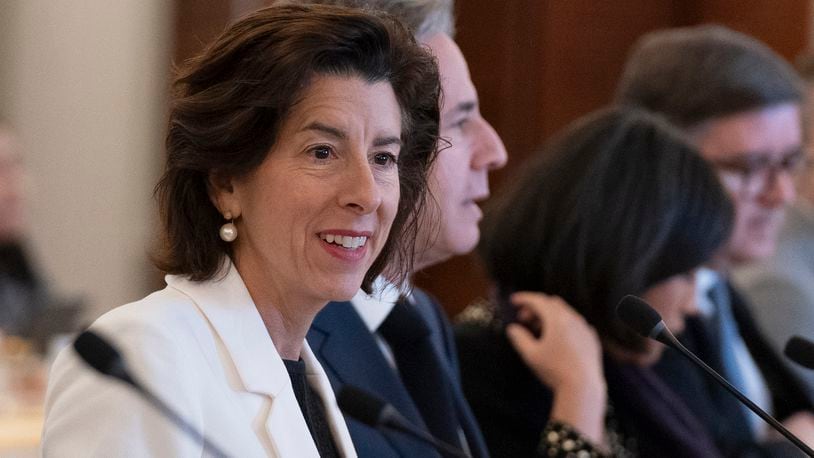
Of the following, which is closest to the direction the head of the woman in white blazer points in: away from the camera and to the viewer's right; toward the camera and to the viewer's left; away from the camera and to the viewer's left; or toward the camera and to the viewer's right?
toward the camera and to the viewer's right

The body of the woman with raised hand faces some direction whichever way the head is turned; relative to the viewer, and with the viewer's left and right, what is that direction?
facing to the right of the viewer

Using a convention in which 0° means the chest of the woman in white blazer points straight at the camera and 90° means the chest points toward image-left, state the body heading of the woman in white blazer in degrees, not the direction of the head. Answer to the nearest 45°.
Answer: approximately 315°

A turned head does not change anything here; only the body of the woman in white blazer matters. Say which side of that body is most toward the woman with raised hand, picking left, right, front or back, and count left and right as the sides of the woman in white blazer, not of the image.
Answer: left

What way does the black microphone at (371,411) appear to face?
to the viewer's left

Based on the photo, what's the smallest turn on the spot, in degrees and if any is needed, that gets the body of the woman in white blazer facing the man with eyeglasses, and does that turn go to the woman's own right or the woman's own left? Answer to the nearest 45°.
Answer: approximately 90° to the woman's own left

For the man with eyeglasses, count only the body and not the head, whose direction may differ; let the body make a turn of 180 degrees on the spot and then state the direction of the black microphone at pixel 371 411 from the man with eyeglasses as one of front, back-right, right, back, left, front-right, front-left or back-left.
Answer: back-left

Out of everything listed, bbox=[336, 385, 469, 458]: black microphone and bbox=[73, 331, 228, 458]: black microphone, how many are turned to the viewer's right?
0

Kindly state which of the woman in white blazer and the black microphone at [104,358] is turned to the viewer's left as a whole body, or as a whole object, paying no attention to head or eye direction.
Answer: the black microphone

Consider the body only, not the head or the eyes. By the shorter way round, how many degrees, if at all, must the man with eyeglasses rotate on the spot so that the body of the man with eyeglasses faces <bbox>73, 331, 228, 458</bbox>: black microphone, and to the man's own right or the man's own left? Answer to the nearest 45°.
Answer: approximately 45° to the man's own right

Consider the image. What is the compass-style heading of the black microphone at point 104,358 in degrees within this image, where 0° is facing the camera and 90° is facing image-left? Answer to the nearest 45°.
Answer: approximately 90°

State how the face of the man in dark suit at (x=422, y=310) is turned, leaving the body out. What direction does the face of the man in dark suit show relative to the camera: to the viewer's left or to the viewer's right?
to the viewer's right
